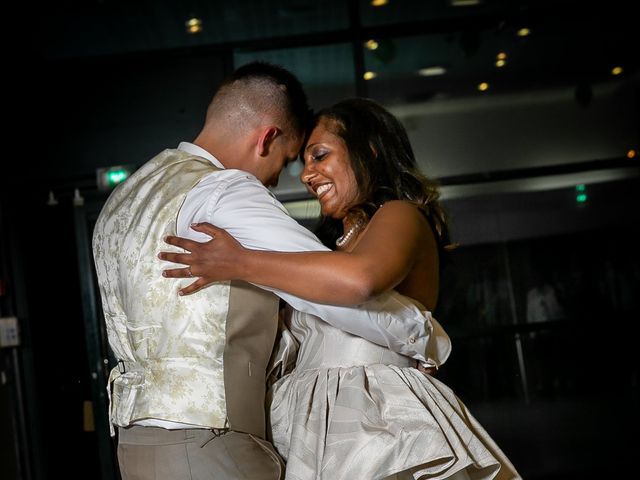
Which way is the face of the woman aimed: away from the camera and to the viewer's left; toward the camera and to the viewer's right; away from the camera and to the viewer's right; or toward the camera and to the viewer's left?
toward the camera and to the viewer's left

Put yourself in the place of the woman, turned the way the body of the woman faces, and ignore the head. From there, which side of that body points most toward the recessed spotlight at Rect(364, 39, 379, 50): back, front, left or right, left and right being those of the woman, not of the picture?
right

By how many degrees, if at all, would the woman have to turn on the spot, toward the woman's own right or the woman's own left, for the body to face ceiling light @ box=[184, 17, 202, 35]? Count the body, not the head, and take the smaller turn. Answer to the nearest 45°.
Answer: approximately 90° to the woman's own right

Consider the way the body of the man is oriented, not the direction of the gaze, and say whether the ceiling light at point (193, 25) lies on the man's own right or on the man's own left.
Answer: on the man's own left

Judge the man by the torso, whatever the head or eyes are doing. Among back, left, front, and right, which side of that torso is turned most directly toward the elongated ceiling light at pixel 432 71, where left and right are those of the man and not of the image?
front

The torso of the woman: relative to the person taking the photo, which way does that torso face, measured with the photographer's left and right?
facing to the left of the viewer

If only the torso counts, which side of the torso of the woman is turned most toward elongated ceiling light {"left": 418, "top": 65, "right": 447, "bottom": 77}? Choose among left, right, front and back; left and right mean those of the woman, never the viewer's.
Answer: right

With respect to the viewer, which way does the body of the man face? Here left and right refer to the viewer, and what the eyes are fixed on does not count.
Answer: facing away from the viewer and to the right of the viewer

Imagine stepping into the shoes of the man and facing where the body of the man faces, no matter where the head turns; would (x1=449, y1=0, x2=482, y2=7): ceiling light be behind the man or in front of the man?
in front
